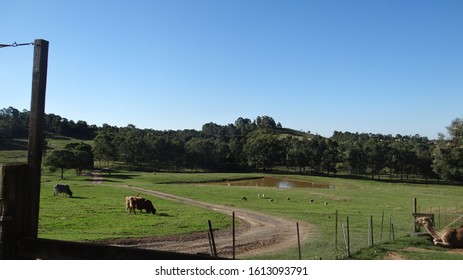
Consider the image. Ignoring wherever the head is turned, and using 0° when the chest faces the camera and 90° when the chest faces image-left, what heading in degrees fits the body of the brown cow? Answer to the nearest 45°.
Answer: approximately 270°

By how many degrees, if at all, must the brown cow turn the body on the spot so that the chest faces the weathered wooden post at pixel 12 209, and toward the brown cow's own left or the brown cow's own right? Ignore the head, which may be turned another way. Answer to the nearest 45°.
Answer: approximately 90° to the brown cow's own right

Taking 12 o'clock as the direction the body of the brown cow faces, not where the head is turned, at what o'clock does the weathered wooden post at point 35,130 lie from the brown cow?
The weathered wooden post is roughly at 3 o'clock from the brown cow.
